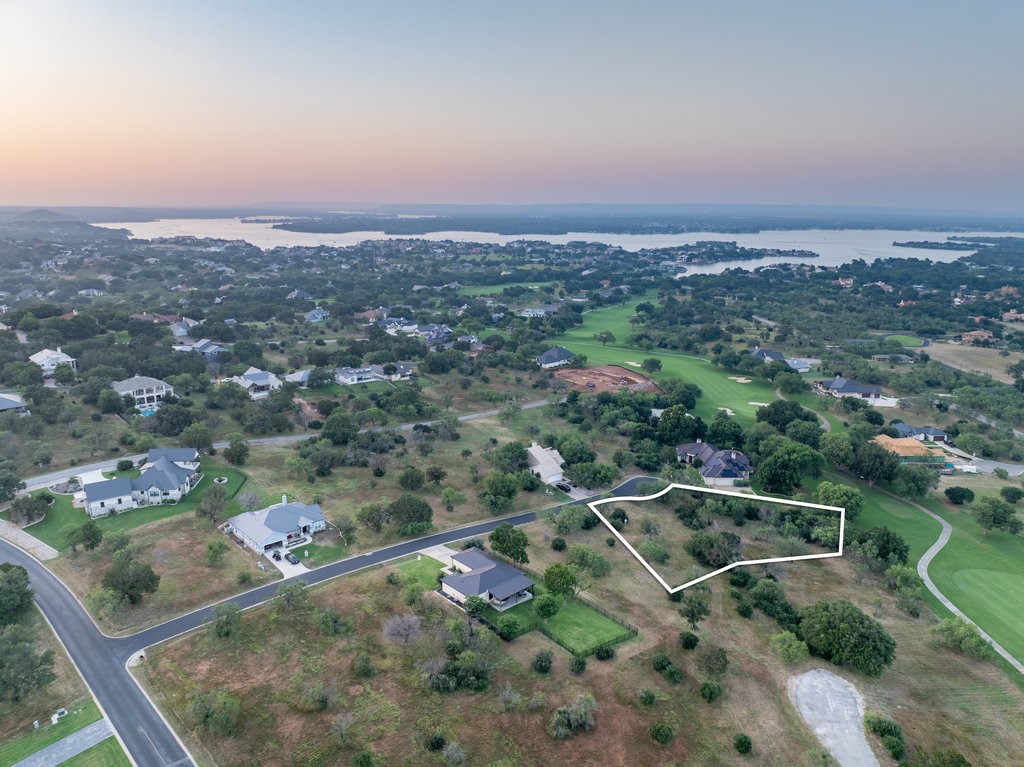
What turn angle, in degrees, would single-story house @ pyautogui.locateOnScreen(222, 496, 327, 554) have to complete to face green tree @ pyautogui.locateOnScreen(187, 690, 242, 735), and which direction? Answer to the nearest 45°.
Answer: approximately 45° to its right

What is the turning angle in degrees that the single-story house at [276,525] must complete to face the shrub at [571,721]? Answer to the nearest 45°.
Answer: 0° — it already faces it

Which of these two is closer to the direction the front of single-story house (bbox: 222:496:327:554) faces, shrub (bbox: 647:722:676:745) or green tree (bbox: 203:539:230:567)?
the shrub

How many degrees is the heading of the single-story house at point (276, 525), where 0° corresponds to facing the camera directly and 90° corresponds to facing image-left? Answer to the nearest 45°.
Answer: approximately 315°

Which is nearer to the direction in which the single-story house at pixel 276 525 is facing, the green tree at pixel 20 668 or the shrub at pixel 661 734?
the shrub

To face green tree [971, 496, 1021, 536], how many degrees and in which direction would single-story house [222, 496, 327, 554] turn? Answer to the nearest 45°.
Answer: approximately 45° to its left

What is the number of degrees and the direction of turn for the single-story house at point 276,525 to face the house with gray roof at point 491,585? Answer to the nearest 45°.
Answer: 0° — it already faces it

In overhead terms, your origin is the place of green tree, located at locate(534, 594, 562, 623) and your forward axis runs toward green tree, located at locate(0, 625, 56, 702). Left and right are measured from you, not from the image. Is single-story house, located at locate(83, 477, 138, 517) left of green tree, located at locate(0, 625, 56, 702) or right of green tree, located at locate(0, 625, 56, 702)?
right
